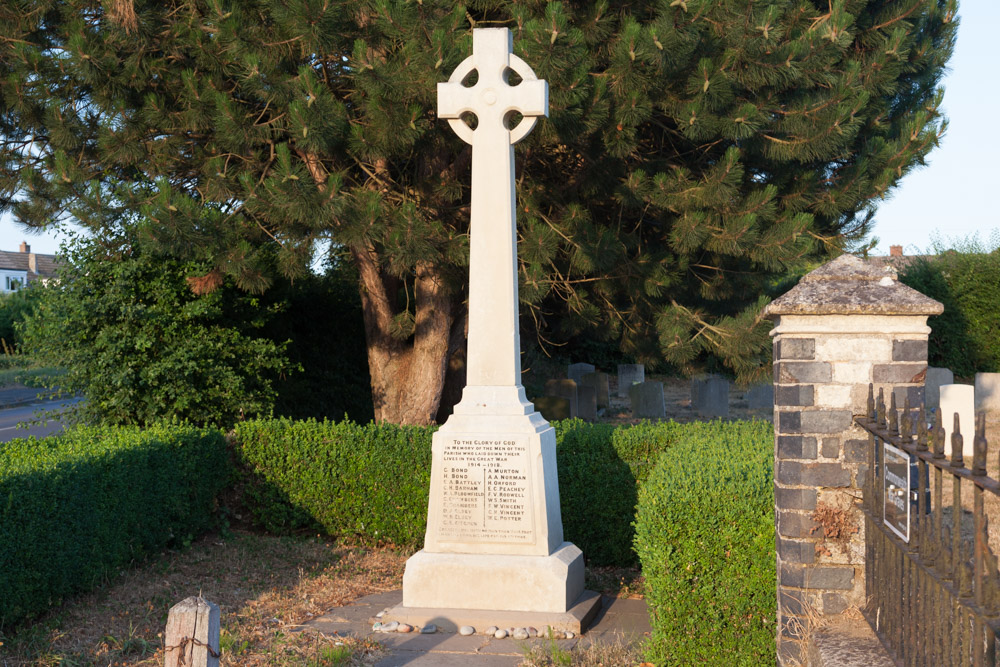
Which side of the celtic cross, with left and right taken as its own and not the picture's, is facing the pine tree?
back

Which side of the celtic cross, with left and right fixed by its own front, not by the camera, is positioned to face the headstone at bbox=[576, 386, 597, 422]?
back

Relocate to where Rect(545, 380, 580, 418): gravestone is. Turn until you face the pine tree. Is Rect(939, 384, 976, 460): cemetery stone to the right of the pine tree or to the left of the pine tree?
left

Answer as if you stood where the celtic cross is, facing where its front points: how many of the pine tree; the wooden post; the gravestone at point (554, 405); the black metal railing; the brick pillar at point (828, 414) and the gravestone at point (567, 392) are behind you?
3

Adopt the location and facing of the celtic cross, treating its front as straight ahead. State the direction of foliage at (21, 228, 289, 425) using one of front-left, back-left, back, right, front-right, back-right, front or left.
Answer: back-right

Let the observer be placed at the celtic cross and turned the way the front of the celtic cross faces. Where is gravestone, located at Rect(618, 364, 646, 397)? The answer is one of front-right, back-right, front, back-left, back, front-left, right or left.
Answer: back

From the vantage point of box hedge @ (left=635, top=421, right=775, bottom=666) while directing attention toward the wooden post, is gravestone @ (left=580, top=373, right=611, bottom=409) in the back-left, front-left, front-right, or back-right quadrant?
back-right

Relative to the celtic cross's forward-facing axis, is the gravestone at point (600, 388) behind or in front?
behind

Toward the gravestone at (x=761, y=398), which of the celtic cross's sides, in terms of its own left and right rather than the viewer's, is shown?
back

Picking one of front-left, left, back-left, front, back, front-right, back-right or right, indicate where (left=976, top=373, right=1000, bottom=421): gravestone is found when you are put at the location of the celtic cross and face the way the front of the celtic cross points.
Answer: back-left

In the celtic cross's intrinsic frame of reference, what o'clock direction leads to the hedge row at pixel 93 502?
The hedge row is roughly at 3 o'clock from the celtic cross.

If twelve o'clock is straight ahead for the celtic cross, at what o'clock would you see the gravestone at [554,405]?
The gravestone is roughly at 6 o'clock from the celtic cross.

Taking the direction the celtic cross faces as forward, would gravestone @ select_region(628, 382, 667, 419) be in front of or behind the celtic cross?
behind

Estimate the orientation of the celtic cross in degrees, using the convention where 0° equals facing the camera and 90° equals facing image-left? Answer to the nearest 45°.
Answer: approximately 0°
